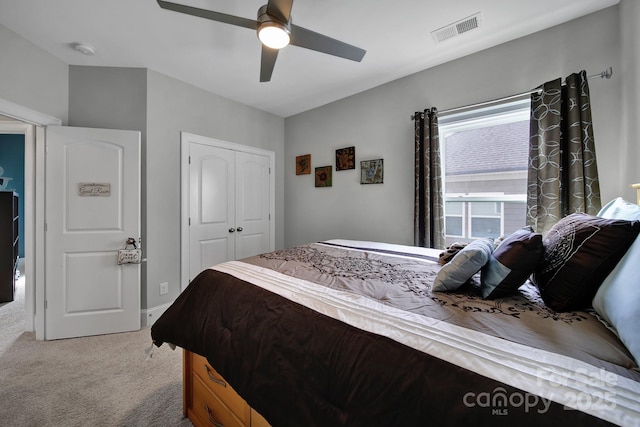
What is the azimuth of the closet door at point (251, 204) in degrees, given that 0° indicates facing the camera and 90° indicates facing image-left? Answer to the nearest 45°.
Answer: approximately 315°

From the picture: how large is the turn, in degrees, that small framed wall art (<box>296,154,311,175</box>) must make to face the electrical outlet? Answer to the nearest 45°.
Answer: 0° — it already faces it

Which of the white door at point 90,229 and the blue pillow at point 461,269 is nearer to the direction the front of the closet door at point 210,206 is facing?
the blue pillow

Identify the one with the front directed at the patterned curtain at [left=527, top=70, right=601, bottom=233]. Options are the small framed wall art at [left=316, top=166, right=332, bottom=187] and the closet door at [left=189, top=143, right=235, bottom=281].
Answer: the closet door

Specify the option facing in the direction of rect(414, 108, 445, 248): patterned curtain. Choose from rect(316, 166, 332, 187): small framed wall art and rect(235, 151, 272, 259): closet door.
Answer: the closet door

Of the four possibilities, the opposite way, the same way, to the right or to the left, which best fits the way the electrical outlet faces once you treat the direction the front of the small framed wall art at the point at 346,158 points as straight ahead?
to the left

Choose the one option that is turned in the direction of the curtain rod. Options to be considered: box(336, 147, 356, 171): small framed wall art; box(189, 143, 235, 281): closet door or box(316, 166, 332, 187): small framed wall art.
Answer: the closet door

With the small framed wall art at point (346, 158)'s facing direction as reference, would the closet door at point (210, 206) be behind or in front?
in front

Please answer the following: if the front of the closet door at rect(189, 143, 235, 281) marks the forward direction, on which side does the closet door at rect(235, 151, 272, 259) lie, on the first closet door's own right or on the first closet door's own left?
on the first closet door's own left

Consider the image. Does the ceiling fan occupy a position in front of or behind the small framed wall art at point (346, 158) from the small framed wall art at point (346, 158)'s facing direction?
in front

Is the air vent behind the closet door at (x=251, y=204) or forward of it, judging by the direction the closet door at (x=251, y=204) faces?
forward

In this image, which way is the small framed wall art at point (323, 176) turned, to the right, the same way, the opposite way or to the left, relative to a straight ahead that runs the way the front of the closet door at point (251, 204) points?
to the right

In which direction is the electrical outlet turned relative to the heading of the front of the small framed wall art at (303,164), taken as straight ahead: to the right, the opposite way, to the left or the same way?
to the left

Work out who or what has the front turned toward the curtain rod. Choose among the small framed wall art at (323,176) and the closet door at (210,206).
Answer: the closet door

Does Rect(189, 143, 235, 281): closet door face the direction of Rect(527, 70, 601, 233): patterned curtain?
yes

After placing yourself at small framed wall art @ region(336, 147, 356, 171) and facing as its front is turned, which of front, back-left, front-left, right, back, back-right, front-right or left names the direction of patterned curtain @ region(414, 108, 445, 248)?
left

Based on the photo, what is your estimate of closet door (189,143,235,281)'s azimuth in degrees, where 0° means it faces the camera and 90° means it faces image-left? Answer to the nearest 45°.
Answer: approximately 315°

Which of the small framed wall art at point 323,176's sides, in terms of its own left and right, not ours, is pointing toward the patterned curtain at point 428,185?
left

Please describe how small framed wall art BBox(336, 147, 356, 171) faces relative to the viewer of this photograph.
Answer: facing the viewer and to the left of the viewer
